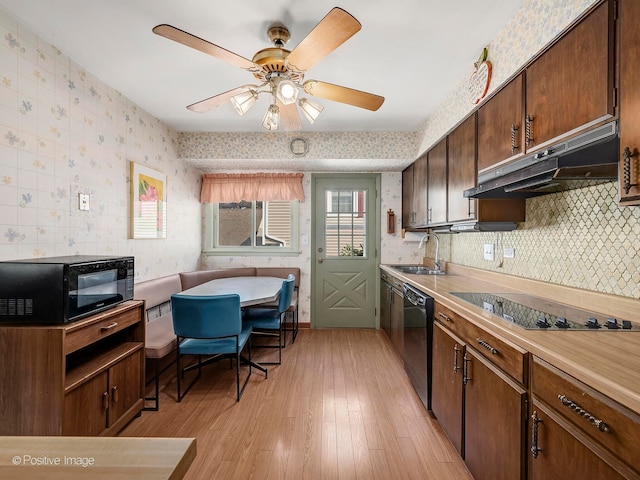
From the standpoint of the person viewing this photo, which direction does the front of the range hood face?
facing the viewer and to the left of the viewer

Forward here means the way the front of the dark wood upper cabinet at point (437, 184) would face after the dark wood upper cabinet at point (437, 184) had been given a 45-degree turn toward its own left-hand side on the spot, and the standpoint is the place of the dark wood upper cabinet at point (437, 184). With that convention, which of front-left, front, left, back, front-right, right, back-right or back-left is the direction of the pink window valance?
front-right

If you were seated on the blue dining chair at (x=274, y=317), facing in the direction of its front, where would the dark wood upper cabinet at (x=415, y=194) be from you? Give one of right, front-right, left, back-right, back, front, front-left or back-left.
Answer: back

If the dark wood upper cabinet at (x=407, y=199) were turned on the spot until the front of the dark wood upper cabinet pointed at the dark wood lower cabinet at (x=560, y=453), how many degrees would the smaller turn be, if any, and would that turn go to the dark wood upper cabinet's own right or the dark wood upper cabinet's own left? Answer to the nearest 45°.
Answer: approximately 90° to the dark wood upper cabinet's own left

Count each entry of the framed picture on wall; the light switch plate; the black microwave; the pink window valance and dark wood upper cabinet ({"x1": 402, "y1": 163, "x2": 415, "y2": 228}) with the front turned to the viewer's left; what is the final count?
1

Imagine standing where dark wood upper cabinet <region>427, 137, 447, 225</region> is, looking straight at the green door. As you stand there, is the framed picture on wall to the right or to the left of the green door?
left

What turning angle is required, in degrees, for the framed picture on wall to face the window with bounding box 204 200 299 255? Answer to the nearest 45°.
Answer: approximately 90° to its left

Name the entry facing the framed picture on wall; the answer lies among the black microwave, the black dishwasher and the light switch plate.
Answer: the black dishwasher

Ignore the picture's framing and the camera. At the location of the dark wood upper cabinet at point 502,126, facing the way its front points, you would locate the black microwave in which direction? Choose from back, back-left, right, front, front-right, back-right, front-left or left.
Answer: front

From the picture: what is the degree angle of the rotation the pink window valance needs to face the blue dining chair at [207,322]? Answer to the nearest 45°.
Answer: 0° — it already faces it

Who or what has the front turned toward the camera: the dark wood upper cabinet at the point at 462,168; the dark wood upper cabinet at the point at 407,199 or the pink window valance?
the pink window valance

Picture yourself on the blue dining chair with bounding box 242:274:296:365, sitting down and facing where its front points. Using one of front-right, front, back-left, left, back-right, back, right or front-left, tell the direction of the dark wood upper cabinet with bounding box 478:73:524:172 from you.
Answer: back-left

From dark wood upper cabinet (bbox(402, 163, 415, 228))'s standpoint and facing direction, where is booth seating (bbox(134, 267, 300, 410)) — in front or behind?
in front

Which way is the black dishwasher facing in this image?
to the viewer's left

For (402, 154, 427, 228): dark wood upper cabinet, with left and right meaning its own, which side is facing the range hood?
left

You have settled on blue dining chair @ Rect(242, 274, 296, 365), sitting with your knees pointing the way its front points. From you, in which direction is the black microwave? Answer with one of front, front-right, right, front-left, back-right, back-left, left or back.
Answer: front-left

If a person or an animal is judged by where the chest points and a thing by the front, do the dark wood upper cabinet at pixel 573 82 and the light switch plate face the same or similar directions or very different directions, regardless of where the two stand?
very different directions

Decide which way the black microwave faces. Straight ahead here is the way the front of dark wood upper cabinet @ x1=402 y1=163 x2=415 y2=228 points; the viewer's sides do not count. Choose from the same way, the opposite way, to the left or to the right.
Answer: the opposite way

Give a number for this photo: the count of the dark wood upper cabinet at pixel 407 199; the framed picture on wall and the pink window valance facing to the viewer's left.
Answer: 1
